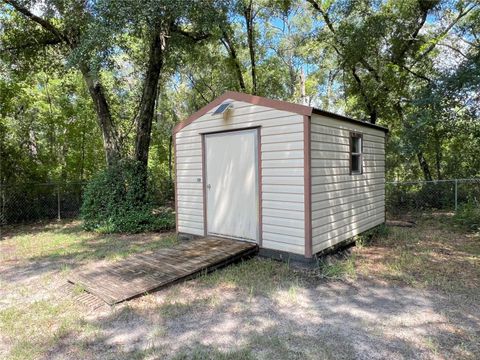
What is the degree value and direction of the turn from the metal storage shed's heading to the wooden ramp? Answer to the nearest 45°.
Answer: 0° — it already faces it

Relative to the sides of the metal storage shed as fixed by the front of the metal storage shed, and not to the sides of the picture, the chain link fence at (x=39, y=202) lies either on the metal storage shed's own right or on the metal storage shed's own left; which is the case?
on the metal storage shed's own right

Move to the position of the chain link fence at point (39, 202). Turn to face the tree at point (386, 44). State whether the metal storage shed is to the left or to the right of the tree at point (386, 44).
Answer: right

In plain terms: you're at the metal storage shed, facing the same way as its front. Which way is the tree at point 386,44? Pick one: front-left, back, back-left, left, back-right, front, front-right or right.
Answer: back

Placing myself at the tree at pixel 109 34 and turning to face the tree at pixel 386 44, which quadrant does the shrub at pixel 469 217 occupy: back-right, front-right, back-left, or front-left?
front-right

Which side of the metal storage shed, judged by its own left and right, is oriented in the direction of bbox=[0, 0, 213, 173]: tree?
right

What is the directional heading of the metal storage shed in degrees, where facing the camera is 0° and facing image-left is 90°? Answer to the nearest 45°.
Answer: approximately 45°

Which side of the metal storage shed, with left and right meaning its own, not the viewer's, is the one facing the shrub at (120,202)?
right

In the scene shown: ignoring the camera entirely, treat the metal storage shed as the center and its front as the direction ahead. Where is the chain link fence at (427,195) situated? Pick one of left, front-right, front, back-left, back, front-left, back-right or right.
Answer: back

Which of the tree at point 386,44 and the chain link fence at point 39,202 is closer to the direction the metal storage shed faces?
the chain link fence
